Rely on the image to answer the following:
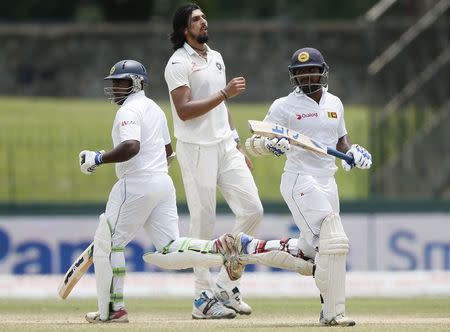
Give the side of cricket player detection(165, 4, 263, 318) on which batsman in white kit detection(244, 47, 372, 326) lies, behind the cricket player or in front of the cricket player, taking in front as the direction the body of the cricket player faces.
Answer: in front

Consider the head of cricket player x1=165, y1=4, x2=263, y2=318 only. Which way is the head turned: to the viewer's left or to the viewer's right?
to the viewer's right

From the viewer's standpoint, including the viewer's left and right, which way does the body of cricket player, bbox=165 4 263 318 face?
facing the viewer and to the right of the viewer

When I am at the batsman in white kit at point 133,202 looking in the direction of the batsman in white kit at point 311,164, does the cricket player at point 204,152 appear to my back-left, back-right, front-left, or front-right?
front-left

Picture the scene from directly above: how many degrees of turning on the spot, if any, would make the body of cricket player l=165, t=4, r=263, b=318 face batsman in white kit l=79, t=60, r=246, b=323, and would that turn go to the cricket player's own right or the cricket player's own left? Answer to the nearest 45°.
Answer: approximately 90° to the cricket player's own right

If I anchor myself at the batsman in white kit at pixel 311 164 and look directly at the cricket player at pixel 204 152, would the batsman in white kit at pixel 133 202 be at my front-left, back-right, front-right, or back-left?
front-left

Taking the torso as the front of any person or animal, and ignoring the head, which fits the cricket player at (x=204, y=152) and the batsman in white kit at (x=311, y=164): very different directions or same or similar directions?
same or similar directions
